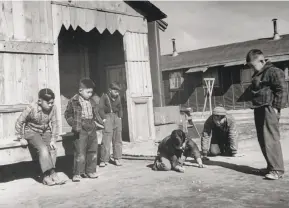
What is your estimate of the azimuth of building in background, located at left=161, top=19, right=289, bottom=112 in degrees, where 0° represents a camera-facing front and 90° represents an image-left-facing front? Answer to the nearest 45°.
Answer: approximately 45°

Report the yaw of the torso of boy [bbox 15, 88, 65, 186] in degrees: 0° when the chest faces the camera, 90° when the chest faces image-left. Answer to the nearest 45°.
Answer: approximately 315°

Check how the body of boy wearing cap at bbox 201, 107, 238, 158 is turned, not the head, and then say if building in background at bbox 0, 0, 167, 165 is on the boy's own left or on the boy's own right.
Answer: on the boy's own right
